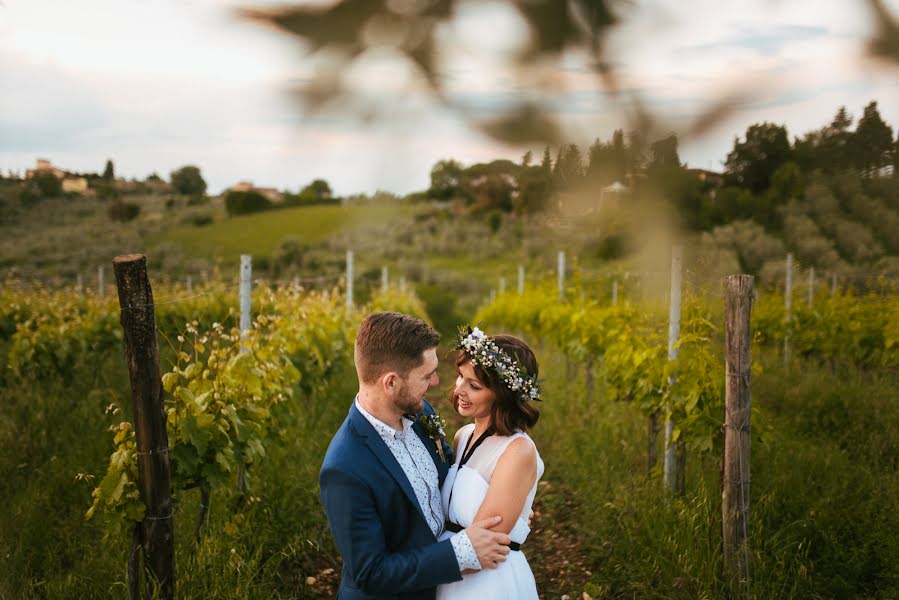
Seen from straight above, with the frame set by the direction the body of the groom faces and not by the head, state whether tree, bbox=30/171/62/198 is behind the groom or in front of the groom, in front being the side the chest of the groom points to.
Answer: behind

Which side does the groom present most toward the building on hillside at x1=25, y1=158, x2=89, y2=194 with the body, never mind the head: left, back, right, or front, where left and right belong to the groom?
back

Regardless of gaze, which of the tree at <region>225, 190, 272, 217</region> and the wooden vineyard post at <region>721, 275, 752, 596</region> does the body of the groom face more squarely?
the wooden vineyard post

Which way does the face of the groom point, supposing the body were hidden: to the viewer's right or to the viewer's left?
to the viewer's right

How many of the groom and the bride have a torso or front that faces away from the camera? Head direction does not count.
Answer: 0

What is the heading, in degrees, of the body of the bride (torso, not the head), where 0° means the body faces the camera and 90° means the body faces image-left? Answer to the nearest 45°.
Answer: approximately 45°

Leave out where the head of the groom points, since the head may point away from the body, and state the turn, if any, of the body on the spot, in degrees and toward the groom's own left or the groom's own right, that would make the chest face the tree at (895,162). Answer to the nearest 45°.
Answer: approximately 45° to the groom's own left

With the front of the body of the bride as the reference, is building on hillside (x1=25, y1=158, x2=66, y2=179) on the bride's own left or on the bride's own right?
on the bride's own right

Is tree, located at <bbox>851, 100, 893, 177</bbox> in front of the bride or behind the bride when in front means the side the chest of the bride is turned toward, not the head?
behind

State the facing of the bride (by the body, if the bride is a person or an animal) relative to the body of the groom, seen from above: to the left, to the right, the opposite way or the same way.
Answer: to the right

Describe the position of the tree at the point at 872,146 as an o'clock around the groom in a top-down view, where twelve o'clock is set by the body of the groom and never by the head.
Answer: The tree is roughly at 10 o'clock from the groom.
